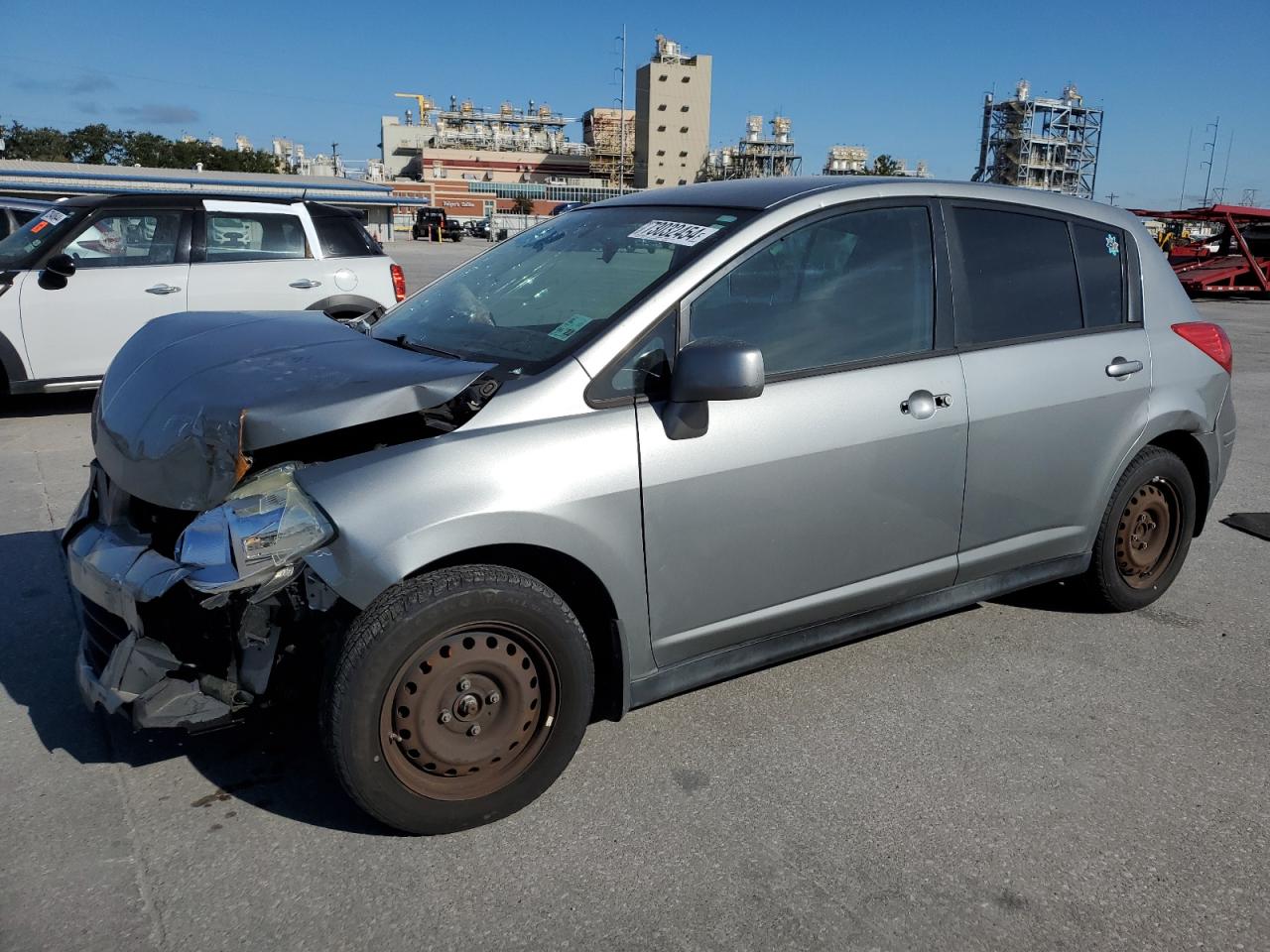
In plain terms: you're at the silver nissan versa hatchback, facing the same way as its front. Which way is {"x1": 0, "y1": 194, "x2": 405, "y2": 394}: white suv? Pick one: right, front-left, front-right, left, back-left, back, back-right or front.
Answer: right

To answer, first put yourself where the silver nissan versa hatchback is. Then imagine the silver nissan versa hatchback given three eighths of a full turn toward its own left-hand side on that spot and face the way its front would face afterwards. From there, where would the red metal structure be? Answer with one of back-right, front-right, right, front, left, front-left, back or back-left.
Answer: front-left

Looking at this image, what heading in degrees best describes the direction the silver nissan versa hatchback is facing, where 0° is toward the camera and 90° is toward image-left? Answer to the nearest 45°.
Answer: approximately 45°
